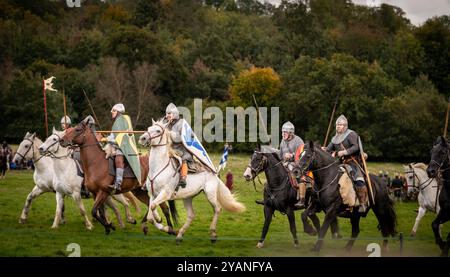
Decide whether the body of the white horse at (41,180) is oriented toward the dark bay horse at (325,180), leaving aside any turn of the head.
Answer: no

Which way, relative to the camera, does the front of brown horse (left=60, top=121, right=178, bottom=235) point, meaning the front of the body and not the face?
to the viewer's left

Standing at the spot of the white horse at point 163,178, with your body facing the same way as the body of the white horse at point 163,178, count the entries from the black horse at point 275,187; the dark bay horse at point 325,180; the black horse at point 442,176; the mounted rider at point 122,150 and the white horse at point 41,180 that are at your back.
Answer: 3

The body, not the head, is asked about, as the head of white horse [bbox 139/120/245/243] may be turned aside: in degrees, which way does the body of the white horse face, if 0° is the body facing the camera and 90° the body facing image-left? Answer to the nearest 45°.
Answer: approximately 90°

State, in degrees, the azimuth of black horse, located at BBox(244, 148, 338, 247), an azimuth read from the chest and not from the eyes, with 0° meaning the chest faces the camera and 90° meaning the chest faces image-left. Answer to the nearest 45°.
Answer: approximately 45°

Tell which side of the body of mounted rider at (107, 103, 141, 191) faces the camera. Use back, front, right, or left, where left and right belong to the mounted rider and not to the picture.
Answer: left

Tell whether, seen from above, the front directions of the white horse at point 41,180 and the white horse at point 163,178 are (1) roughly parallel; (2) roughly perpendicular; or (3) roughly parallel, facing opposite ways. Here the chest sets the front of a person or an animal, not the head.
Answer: roughly parallel

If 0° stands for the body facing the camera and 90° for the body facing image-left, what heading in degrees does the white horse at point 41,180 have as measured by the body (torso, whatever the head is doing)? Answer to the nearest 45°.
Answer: approximately 90°

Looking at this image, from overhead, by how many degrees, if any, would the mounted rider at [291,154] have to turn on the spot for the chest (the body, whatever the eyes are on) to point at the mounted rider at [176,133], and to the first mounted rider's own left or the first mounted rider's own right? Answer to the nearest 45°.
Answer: approximately 45° to the first mounted rider's own right

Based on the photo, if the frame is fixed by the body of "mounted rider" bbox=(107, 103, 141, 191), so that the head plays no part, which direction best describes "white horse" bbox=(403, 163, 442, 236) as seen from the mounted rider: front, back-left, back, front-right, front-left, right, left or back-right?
back

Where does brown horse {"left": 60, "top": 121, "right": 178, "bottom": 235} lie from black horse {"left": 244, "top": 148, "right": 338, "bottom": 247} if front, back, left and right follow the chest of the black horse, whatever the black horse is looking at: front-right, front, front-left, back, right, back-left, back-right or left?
front-right

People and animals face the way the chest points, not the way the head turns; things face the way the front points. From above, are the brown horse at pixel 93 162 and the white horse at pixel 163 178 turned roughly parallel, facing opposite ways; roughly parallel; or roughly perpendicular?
roughly parallel
